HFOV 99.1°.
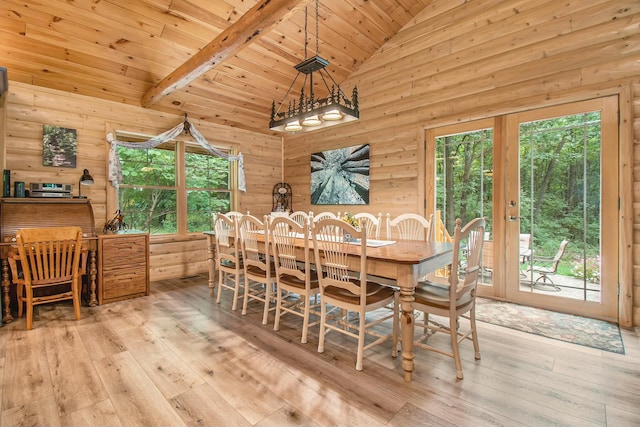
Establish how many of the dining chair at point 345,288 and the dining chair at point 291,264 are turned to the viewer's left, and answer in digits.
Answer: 0

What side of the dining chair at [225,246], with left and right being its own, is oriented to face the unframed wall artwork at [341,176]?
front

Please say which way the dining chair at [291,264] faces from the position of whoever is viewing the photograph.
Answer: facing away from the viewer and to the right of the viewer

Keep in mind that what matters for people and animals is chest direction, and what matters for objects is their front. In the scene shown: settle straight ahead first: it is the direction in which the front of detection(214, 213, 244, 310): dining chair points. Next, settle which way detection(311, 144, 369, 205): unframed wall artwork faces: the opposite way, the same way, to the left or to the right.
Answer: the opposite way

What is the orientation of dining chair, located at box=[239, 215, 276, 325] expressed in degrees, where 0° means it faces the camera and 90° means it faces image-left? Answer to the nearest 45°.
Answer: approximately 225°

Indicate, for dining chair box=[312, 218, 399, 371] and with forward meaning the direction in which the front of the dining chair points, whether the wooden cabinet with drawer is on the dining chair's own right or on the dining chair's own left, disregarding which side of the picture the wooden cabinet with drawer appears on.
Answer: on the dining chair's own left

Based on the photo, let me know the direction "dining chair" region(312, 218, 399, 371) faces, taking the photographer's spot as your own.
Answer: facing away from the viewer and to the right of the viewer

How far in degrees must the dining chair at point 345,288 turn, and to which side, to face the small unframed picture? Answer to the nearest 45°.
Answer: approximately 135° to its left

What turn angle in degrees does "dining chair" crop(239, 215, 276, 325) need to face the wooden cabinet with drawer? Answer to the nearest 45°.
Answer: approximately 90° to its left

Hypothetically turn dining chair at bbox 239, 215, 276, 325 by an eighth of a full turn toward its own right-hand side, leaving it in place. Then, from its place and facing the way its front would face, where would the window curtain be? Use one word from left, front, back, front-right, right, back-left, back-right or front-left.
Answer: back-left

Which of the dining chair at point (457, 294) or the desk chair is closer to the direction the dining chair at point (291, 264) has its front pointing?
the dining chair

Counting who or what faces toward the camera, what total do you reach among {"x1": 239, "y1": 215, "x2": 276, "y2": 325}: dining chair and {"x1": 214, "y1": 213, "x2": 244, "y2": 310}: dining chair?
0

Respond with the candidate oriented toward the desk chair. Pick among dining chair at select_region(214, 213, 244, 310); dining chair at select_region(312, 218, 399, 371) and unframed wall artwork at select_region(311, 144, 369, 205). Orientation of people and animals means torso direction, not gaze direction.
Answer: the unframed wall artwork
